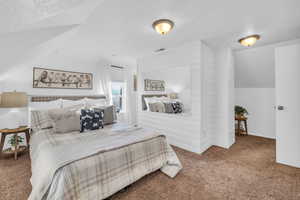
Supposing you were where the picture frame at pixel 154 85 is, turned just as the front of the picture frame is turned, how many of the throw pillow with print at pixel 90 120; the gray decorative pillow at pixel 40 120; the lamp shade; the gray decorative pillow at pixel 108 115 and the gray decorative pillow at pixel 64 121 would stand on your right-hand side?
5

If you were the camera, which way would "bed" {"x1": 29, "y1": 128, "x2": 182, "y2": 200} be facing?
facing the viewer and to the right of the viewer

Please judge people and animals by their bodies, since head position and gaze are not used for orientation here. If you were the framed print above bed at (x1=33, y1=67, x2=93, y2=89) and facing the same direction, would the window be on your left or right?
on your left

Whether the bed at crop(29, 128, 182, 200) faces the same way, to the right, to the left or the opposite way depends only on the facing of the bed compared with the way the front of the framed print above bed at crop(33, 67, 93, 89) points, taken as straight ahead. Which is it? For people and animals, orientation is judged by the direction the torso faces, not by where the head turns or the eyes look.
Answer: the same way

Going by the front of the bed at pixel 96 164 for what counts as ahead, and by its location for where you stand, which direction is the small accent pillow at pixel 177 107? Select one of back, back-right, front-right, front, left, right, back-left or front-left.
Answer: left

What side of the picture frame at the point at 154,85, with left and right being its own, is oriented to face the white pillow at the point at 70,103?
right

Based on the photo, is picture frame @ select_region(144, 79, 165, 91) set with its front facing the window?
no

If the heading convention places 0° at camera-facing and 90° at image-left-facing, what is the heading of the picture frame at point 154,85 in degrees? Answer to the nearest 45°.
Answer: approximately 315°

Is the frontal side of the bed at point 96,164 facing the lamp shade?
no

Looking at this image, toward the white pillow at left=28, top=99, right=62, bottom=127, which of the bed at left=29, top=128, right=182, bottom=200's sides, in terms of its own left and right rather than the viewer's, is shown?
back

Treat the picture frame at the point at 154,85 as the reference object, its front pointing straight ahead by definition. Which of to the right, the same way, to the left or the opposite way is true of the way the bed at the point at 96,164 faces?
the same way

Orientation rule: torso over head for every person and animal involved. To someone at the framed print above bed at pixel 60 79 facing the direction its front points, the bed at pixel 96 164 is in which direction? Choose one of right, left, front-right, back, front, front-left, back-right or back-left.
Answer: front-right

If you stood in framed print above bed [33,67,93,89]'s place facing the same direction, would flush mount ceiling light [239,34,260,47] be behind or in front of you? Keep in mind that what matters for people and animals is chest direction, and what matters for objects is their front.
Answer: in front

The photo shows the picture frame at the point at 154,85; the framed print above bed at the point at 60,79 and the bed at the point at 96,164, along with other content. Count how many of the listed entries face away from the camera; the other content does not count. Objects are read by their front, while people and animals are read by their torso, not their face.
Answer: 0

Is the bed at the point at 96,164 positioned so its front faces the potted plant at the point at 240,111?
no
